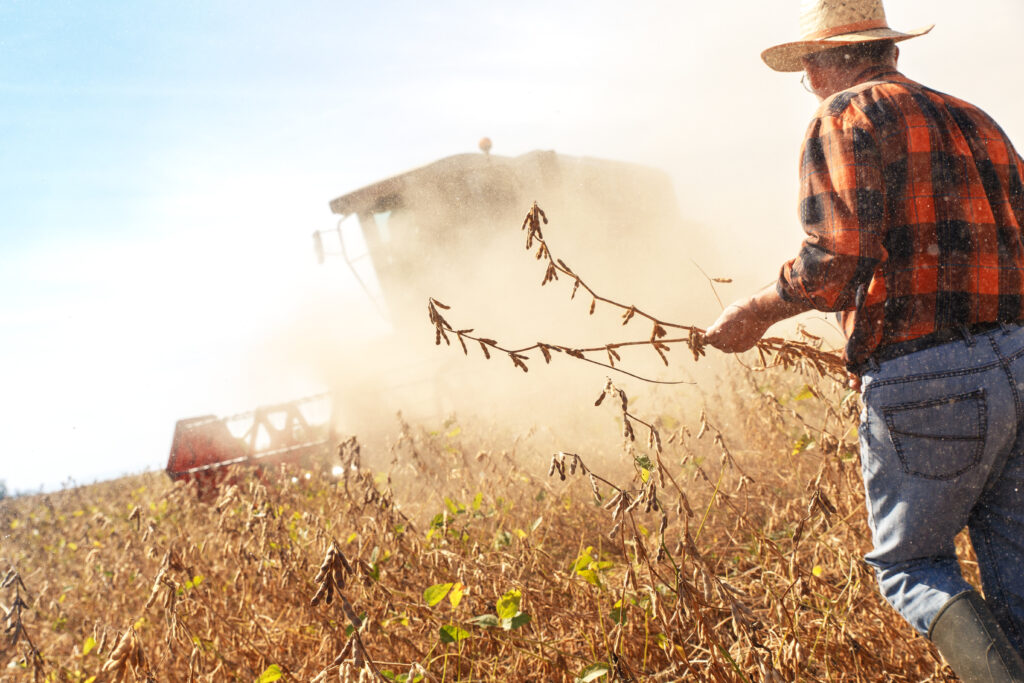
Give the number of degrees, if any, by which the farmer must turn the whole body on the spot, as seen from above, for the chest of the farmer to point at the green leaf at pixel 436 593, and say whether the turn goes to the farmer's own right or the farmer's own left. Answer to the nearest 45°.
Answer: approximately 45° to the farmer's own left

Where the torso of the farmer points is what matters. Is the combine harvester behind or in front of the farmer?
in front

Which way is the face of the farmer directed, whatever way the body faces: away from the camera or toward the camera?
away from the camera

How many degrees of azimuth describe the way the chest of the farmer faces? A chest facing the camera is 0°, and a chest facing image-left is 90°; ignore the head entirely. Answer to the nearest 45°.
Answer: approximately 135°
